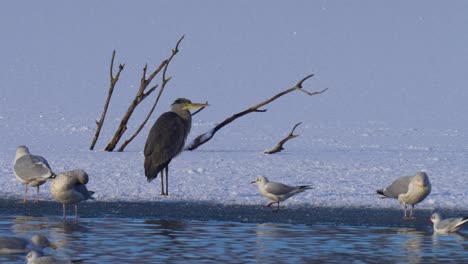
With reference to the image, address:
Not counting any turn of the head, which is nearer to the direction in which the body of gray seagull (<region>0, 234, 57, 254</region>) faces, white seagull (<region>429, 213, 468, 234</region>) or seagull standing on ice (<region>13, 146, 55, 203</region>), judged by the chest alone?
the white seagull

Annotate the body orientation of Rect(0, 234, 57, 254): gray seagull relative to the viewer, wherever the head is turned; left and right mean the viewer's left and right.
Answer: facing to the right of the viewer

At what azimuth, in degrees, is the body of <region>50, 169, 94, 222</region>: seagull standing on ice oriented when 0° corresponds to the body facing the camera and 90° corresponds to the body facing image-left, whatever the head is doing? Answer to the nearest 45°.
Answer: approximately 45°

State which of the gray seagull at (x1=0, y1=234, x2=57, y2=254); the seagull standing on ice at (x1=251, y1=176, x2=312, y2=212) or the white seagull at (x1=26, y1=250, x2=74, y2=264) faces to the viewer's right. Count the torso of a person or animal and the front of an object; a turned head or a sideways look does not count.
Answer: the gray seagull at (x1=0, y1=234, x2=57, y2=254)

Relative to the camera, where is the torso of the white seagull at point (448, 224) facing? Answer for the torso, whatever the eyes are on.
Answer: to the viewer's left

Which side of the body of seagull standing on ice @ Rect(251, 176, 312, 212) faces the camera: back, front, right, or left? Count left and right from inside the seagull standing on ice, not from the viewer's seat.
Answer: left

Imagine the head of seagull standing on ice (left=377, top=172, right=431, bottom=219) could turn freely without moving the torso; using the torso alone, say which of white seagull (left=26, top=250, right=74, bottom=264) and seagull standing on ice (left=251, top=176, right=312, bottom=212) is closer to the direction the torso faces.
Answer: the white seagull

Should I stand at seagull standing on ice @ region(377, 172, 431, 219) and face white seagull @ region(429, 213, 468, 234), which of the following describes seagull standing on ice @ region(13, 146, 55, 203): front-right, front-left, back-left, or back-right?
back-right

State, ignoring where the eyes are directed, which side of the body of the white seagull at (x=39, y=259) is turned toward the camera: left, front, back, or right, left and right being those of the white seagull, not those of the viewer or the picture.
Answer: left

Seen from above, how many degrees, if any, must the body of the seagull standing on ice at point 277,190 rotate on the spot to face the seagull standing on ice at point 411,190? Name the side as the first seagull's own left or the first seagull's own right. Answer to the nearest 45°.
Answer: approximately 180°

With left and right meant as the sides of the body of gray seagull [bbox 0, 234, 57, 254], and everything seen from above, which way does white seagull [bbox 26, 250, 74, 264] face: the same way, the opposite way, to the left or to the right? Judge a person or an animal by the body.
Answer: the opposite way
